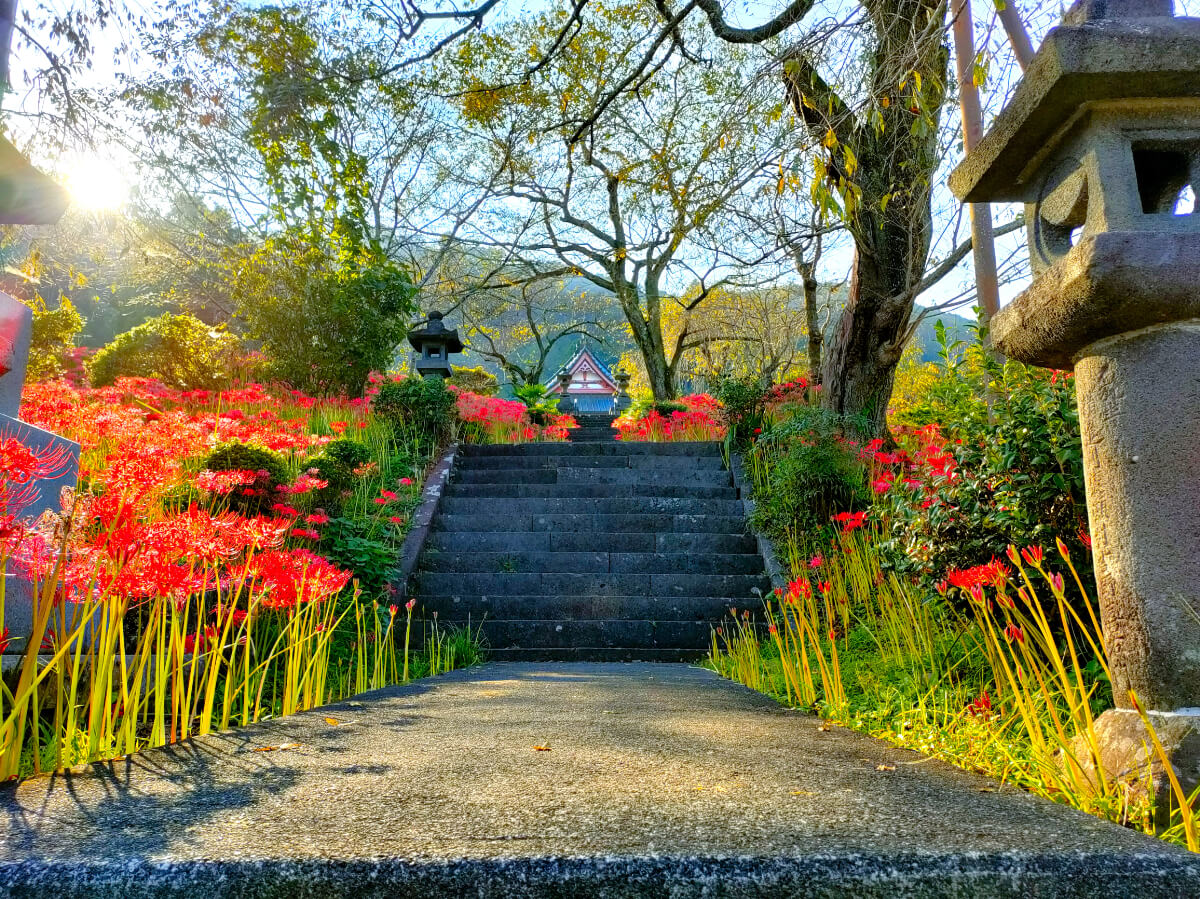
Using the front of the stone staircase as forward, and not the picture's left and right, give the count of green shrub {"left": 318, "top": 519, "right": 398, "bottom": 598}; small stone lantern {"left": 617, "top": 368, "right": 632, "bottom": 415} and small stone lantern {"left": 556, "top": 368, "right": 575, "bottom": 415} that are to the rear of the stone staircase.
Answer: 2

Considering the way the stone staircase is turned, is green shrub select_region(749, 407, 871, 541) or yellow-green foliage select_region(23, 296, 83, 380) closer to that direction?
the green shrub

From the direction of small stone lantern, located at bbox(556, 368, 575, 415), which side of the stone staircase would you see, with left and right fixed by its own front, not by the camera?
back

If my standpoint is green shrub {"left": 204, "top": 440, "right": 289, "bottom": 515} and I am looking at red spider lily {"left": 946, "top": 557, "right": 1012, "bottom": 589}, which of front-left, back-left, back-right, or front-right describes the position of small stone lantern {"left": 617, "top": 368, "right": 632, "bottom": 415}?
back-left

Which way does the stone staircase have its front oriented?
toward the camera

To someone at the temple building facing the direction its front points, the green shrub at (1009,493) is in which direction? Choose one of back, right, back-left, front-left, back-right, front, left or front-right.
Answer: front

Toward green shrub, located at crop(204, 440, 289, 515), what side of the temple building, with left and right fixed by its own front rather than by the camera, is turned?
front

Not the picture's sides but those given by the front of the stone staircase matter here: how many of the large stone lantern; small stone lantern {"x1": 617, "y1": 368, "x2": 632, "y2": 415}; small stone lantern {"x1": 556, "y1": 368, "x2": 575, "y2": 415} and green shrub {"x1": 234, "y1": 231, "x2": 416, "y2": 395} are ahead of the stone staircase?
1

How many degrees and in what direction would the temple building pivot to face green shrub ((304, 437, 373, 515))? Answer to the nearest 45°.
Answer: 0° — it already faces it

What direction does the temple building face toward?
toward the camera

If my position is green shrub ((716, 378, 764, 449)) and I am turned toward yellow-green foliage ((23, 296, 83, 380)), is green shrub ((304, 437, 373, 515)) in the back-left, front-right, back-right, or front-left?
front-left

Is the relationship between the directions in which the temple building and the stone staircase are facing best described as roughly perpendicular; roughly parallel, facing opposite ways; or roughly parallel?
roughly parallel

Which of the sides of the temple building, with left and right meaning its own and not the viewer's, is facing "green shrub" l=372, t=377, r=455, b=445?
front

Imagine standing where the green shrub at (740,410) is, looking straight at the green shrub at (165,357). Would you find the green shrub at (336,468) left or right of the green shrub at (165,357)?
left

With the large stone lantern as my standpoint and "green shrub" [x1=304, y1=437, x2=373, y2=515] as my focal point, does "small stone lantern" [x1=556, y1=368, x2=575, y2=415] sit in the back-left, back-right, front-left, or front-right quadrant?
front-right
